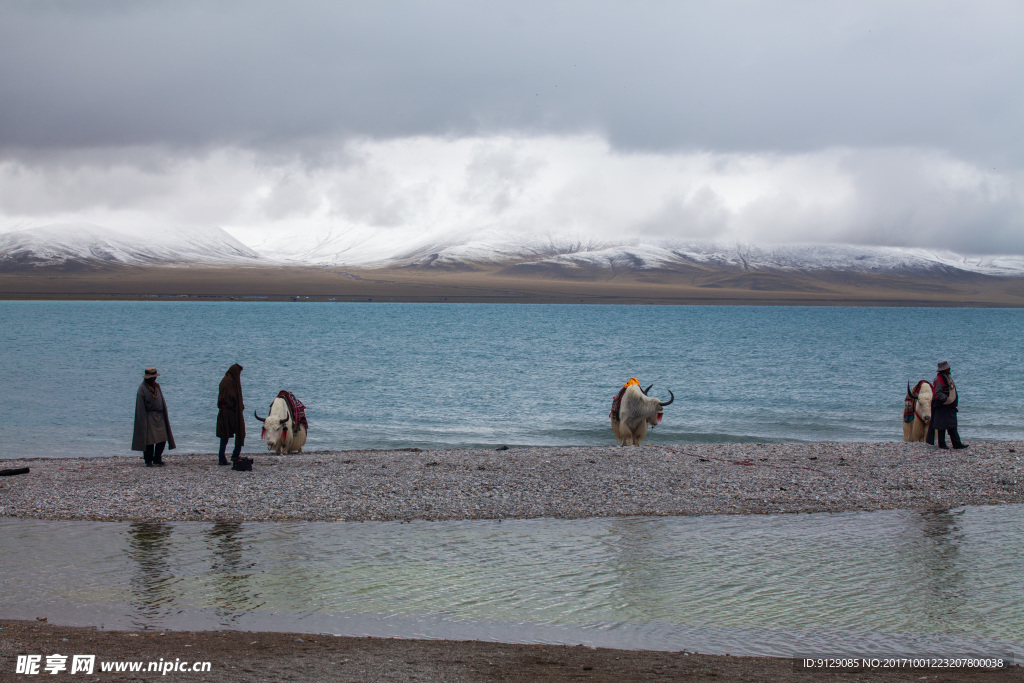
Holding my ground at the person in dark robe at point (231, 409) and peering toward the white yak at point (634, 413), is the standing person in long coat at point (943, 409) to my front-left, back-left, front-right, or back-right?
front-right

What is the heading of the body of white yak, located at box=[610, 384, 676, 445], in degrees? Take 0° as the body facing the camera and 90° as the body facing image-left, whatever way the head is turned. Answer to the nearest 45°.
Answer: approximately 315°

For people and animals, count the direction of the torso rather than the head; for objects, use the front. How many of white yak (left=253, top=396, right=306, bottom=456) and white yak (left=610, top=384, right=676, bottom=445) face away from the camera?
0

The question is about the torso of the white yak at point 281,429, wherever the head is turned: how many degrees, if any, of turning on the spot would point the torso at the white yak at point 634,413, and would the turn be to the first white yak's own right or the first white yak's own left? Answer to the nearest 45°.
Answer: approximately 135° to the first white yak's own left

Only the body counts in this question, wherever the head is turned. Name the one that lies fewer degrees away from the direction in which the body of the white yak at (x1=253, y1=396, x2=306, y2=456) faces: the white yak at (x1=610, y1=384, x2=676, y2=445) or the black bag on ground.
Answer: the black bag on ground

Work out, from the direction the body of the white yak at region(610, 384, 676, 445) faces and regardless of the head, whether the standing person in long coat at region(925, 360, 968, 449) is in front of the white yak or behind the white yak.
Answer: in front

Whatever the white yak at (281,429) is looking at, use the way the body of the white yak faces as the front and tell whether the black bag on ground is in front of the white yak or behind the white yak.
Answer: in front

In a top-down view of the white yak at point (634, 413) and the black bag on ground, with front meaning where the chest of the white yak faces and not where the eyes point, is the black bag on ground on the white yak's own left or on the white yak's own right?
on the white yak's own right

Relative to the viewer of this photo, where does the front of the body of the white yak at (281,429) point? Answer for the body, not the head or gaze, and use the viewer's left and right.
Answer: facing the viewer and to the left of the viewer

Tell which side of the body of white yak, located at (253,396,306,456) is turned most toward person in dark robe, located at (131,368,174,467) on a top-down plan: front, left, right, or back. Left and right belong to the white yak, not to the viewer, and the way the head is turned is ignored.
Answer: front
